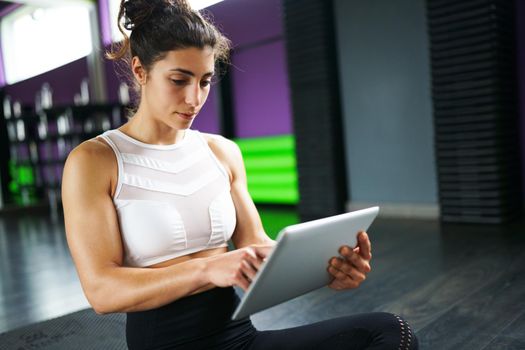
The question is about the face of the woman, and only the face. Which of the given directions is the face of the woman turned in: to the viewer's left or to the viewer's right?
to the viewer's right

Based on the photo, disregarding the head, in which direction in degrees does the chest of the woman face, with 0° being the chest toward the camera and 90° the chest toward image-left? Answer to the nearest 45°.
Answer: approximately 315°
